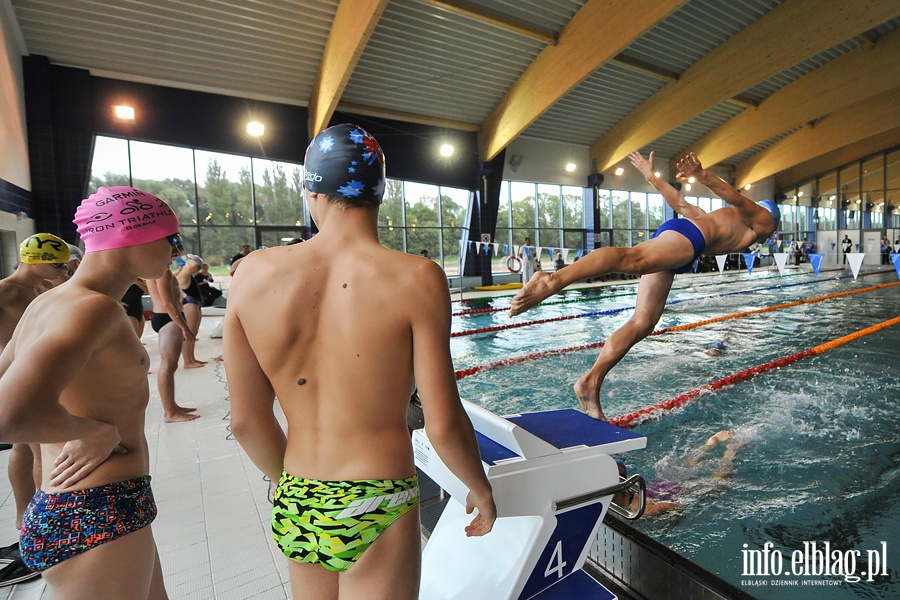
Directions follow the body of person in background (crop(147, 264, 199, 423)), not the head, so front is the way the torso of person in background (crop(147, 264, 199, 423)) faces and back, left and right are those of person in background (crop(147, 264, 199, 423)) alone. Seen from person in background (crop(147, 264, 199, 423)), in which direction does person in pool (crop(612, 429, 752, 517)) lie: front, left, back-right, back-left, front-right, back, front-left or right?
front-right

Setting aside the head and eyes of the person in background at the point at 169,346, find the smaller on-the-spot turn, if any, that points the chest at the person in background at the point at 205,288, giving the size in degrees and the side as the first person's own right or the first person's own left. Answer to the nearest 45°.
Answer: approximately 90° to the first person's own left

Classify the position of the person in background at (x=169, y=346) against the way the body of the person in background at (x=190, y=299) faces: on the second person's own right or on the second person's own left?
on the second person's own right

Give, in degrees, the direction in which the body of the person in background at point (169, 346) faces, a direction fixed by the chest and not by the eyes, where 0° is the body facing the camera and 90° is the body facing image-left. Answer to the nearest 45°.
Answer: approximately 270°

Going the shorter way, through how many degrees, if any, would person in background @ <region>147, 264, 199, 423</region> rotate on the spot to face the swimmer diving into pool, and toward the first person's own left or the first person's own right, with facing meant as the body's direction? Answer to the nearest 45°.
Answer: approximately 45° to the first person's own right

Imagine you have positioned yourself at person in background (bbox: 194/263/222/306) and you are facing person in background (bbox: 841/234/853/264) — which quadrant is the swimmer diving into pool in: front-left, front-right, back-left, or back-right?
front-right

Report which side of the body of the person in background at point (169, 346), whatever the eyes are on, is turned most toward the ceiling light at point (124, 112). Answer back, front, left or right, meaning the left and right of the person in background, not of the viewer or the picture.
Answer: left
